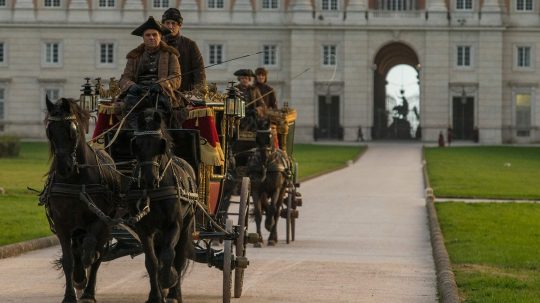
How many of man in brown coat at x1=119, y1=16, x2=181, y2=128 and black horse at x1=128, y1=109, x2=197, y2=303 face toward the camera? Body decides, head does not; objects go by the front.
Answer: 2

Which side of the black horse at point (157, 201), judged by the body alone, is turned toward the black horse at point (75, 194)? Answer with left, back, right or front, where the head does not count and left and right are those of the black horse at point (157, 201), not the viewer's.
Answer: right

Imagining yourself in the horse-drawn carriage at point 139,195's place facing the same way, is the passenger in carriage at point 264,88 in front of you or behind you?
behind

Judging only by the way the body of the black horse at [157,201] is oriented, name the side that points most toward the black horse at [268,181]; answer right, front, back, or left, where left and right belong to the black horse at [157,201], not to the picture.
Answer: back

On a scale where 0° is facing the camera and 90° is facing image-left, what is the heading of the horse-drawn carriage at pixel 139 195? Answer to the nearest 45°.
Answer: approximately 45°

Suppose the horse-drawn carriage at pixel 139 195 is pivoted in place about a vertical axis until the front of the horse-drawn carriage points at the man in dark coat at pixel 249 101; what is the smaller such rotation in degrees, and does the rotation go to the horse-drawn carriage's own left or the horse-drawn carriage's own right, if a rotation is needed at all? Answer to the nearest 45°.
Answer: approximately 135° to the horse-drawn carriage's own right
